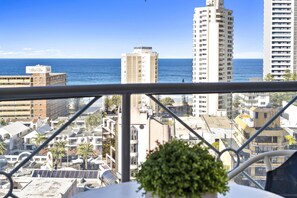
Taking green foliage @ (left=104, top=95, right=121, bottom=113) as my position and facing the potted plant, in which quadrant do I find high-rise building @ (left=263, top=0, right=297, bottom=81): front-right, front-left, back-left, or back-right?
back-left

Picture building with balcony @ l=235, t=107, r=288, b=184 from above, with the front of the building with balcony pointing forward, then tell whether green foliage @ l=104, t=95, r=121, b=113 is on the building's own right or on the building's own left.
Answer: on the building's own right

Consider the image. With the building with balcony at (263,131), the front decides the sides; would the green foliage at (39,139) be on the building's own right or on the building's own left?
on the building's own right

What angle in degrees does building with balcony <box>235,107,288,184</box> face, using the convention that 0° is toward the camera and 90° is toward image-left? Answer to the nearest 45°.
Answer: approximately 0°

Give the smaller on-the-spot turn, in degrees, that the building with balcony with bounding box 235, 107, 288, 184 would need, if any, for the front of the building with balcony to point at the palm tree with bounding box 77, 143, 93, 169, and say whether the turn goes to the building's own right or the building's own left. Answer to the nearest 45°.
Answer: approximately 45° to the building's own right

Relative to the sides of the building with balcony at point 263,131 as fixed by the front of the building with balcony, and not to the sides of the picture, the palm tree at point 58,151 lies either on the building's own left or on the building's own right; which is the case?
on the building's own right

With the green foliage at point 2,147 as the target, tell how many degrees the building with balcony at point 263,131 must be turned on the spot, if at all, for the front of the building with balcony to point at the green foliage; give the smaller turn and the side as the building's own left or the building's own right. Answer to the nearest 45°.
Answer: approximately 45° to the building's own right

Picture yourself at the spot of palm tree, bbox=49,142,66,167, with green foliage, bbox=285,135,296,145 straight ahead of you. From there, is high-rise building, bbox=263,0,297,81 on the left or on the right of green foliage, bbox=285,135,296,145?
left

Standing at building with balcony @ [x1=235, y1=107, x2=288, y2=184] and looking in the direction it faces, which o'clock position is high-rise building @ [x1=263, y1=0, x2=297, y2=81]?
The high-rise building is roughly at 6 o'clock from the building with balcony.
